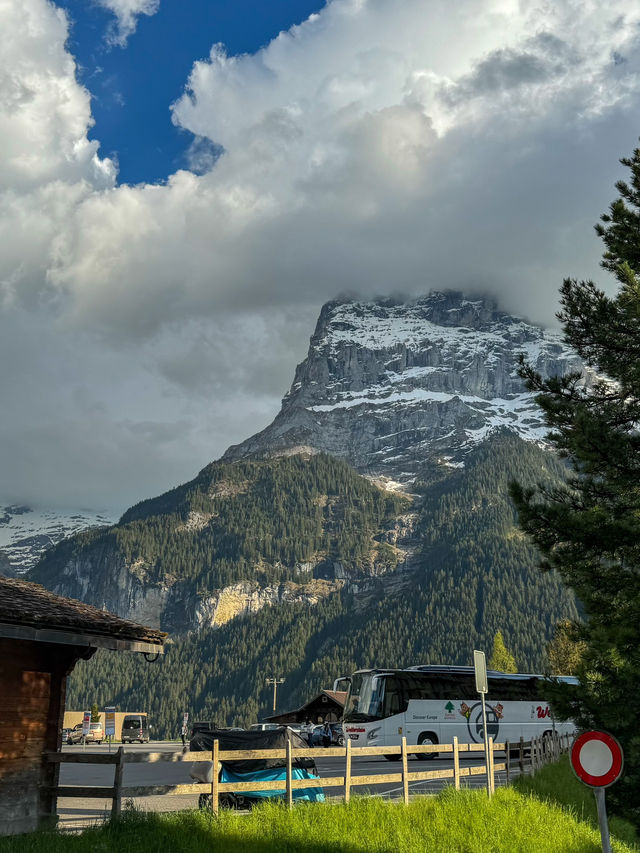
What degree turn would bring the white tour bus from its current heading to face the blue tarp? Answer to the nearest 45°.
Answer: approximately 45° to its left

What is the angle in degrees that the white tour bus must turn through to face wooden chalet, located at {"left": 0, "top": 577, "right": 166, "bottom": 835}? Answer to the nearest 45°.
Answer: approximately 45° to its left

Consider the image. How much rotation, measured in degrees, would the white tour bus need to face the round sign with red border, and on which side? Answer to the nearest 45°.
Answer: approximately 45° to its left

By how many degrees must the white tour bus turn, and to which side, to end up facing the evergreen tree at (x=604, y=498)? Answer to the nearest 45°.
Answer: approximately 45° to its left

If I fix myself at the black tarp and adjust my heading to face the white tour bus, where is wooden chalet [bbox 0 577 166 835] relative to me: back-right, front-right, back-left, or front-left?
back-left

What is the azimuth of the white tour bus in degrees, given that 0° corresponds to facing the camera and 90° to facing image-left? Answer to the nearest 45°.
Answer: approximately 45°
